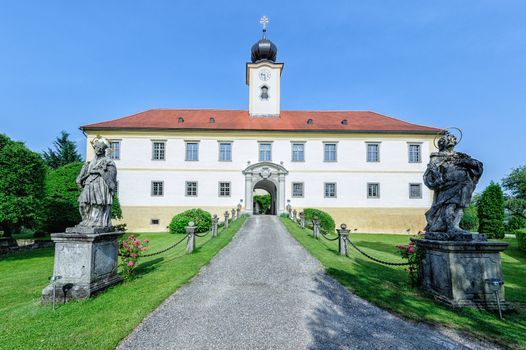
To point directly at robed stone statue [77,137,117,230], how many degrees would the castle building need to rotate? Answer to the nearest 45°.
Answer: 0° — it already faces it

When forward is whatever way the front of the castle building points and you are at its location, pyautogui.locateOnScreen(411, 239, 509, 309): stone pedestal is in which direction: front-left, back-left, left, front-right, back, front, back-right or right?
front

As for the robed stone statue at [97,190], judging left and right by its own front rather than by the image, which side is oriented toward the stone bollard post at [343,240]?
left

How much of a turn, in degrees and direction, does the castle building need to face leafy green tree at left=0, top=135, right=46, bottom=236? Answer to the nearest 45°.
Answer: approximately 45° to its right

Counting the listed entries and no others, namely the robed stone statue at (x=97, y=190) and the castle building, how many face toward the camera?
2

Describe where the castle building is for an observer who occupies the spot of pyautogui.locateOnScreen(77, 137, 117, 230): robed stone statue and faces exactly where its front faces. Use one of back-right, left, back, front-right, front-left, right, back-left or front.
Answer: back-left

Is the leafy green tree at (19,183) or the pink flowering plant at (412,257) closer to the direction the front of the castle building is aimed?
the pink flowering plant

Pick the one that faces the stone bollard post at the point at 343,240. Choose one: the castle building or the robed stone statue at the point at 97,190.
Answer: the castle building

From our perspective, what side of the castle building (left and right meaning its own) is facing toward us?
front

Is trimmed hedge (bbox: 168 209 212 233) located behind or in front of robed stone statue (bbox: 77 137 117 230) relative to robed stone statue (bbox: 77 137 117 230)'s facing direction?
behind

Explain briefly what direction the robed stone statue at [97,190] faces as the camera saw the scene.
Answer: facing the viewer

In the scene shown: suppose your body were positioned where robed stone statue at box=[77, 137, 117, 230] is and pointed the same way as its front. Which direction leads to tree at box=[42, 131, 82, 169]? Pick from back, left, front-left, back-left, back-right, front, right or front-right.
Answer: back
